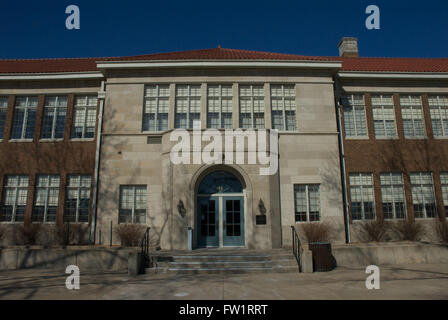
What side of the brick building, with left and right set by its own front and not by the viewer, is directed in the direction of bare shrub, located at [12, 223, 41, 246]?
right

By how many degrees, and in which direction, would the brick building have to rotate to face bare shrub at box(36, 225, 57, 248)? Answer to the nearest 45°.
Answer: approximately 90° to its right

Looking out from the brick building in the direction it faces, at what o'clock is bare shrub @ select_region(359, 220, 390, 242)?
The bare shrub is roughly at 9 o'clock from the brick building.

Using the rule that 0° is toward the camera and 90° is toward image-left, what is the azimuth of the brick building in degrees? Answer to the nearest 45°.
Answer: approximately 0°

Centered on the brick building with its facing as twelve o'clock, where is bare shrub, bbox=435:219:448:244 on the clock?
The bare shrub is roughly at 9 o'clock from the brick building.

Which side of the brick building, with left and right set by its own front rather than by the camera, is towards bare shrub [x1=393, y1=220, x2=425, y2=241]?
left
